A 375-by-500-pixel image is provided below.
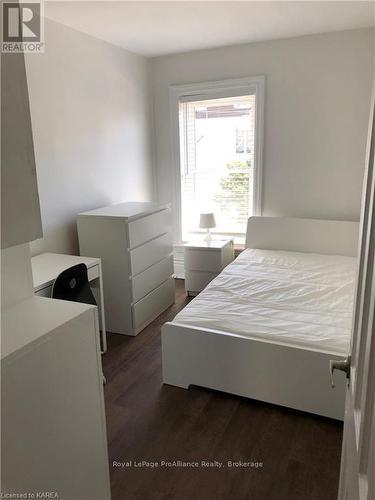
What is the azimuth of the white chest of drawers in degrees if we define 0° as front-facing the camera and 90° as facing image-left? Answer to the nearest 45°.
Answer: approximately 315°

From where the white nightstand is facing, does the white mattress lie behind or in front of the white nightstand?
in front

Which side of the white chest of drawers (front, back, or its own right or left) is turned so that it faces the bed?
front

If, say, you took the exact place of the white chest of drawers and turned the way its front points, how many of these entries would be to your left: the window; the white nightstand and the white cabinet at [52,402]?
2

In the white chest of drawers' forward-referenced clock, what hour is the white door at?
The white door is roughly at 1 o'clock from the white chest of drawers.

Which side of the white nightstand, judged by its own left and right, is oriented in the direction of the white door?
front

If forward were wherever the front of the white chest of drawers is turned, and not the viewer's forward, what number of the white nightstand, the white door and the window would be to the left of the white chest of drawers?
2

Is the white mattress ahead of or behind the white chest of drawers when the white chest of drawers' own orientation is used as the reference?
ahead

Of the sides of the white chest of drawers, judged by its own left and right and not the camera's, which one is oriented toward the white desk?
right

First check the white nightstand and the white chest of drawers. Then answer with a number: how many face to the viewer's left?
0
